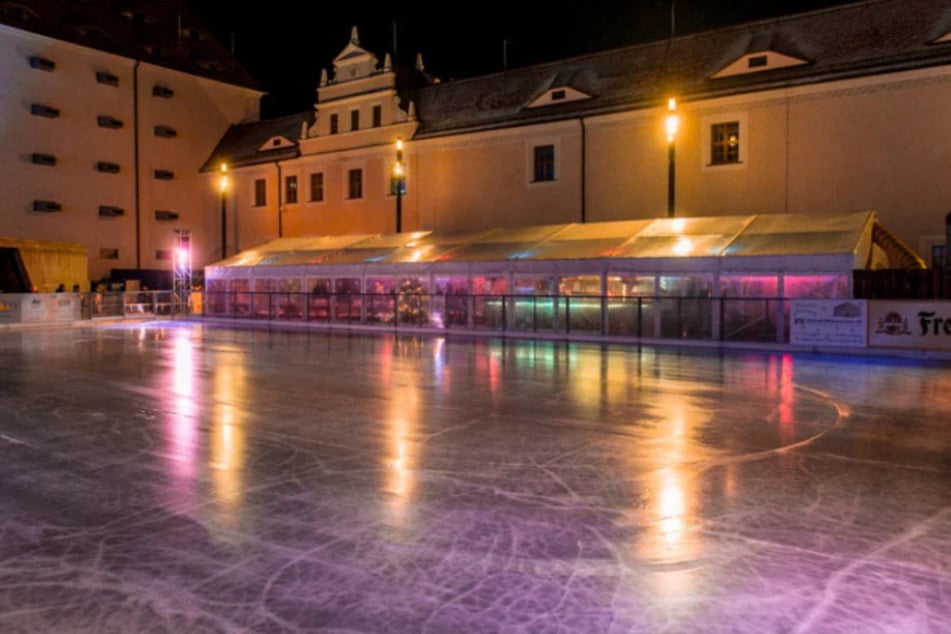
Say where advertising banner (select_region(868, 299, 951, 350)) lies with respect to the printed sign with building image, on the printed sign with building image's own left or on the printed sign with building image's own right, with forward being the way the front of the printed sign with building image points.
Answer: on the printed sign with building image's own left

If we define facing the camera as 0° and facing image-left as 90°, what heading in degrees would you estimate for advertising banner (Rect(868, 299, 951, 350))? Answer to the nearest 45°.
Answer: approximately 0°

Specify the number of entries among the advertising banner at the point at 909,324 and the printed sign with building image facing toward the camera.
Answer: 2

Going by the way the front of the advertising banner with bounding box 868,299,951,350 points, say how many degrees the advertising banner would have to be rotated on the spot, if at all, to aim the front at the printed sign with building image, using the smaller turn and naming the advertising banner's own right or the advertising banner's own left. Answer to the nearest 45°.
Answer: approximately 90° to the advertising banner's own right

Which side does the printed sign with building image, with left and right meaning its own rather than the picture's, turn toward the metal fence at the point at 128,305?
right

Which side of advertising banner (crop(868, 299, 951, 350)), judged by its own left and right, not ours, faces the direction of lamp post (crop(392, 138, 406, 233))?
right

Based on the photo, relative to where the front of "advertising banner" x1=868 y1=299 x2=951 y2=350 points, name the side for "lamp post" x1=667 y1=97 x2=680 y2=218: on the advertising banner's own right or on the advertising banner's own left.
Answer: on the advertising banner's own right
